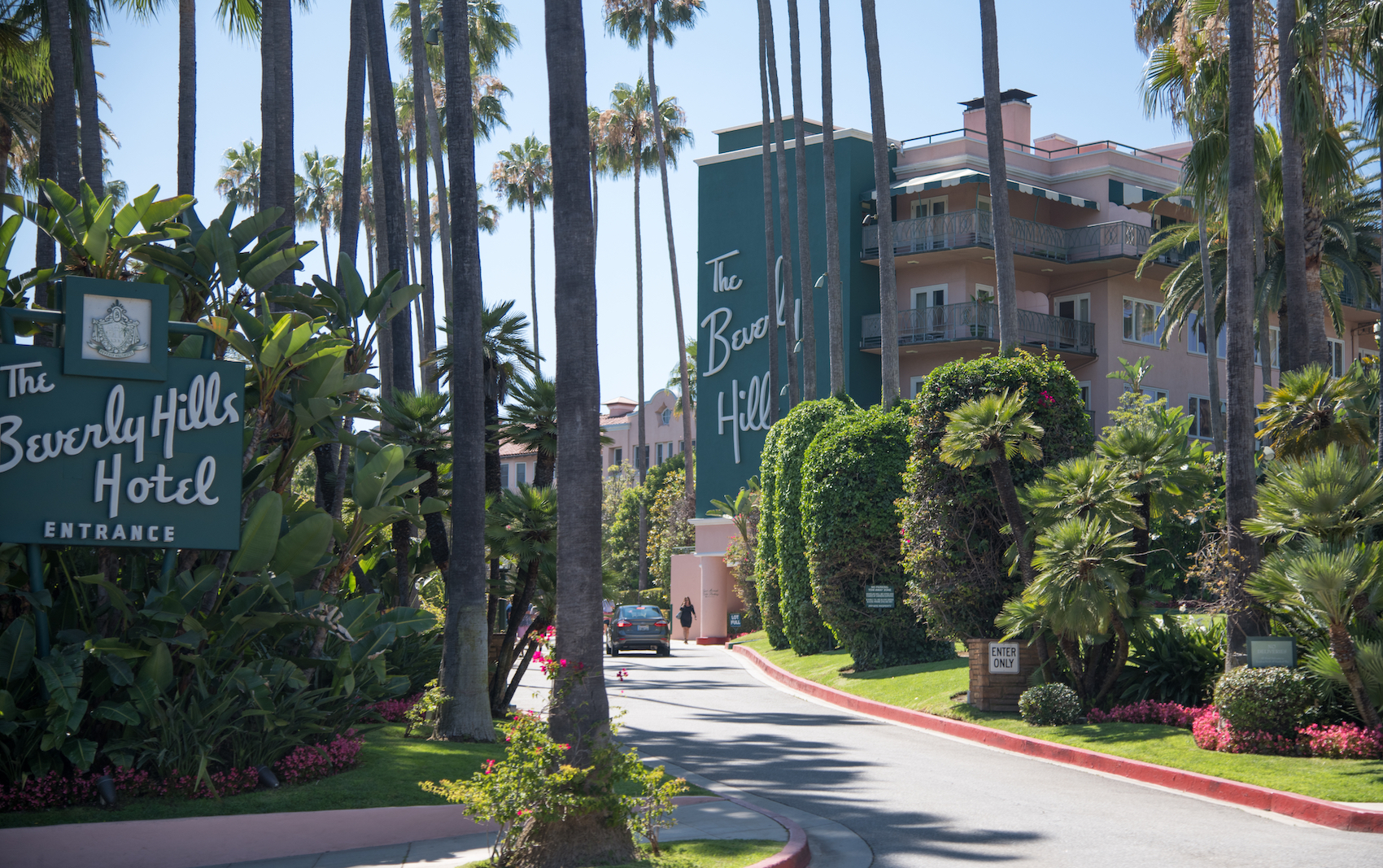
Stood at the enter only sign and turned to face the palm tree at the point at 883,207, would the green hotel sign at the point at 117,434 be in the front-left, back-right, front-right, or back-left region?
back-left

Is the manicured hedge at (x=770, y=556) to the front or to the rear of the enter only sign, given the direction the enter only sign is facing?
to the rear

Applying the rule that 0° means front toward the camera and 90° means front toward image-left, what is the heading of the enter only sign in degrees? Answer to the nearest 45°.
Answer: approximately 0°

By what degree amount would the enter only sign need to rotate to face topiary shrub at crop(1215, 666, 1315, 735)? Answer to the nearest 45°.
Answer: approximately 45° to its left

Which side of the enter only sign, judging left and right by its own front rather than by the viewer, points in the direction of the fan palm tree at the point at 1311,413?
left

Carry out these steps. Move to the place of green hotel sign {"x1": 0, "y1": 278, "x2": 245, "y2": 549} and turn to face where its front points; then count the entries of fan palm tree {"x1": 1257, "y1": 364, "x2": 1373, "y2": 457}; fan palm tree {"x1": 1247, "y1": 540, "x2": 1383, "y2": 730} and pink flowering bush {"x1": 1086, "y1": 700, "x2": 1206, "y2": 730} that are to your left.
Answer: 3

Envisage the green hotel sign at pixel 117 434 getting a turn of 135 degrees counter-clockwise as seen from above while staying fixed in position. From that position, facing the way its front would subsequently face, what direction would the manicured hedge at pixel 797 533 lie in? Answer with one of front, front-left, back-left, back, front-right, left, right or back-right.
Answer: front

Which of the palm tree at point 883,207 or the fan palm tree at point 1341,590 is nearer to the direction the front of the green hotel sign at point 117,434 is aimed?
the fan palm tree

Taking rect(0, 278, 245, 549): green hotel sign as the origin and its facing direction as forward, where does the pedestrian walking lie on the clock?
The pedestrian walking is roughly at 7 o'clock from the green hotel sign.

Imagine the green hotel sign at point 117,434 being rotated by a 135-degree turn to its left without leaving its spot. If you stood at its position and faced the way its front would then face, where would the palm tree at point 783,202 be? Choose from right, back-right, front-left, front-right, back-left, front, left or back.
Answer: front

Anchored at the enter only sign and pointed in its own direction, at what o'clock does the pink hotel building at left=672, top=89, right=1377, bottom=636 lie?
The pink hotel building is roughly at 6 o'clock from the enter only sign.
